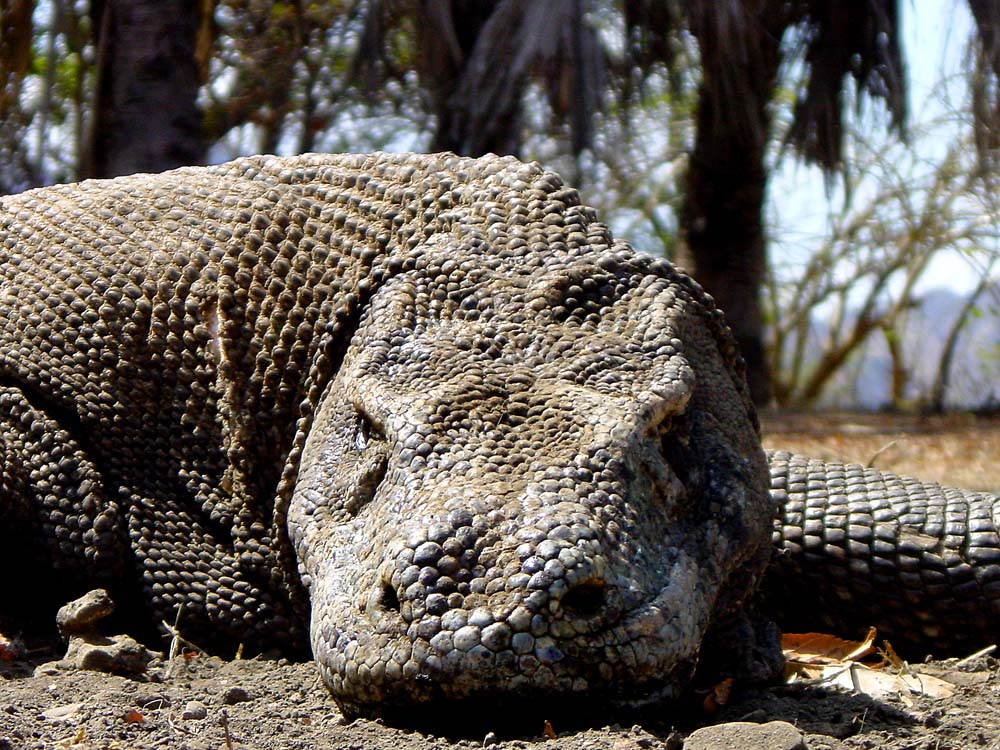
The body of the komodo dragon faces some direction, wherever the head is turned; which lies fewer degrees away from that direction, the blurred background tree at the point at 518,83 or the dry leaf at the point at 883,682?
the dry leaf

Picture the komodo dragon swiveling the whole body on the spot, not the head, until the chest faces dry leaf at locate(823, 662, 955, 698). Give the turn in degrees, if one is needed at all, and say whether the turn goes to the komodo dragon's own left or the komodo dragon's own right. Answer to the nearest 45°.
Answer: approximately 90° to the komodo dragon's own left

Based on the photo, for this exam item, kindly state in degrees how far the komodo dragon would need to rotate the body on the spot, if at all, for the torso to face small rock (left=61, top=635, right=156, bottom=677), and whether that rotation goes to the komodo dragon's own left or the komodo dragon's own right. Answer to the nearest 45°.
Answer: approximately 45° to the komodo dragon's own right

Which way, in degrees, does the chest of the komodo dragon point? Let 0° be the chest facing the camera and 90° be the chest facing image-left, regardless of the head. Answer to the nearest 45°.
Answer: approximately 0°

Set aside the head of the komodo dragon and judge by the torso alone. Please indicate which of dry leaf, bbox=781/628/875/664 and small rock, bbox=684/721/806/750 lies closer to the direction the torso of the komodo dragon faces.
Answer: the small rock

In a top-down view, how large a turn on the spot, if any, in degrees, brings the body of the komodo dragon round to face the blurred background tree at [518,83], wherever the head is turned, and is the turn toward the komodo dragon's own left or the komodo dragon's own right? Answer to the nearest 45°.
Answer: approximately 180°

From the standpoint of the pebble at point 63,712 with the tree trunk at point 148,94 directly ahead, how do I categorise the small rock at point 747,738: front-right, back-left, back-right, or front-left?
back-right

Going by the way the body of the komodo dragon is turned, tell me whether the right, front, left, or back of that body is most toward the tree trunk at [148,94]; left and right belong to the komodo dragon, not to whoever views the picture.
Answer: back

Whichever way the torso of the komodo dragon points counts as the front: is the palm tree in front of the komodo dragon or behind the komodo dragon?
behind

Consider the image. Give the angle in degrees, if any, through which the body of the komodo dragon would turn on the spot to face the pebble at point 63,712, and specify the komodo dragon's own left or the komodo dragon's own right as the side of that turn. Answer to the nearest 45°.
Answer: approximately 45° to the komodo dragon's own right
